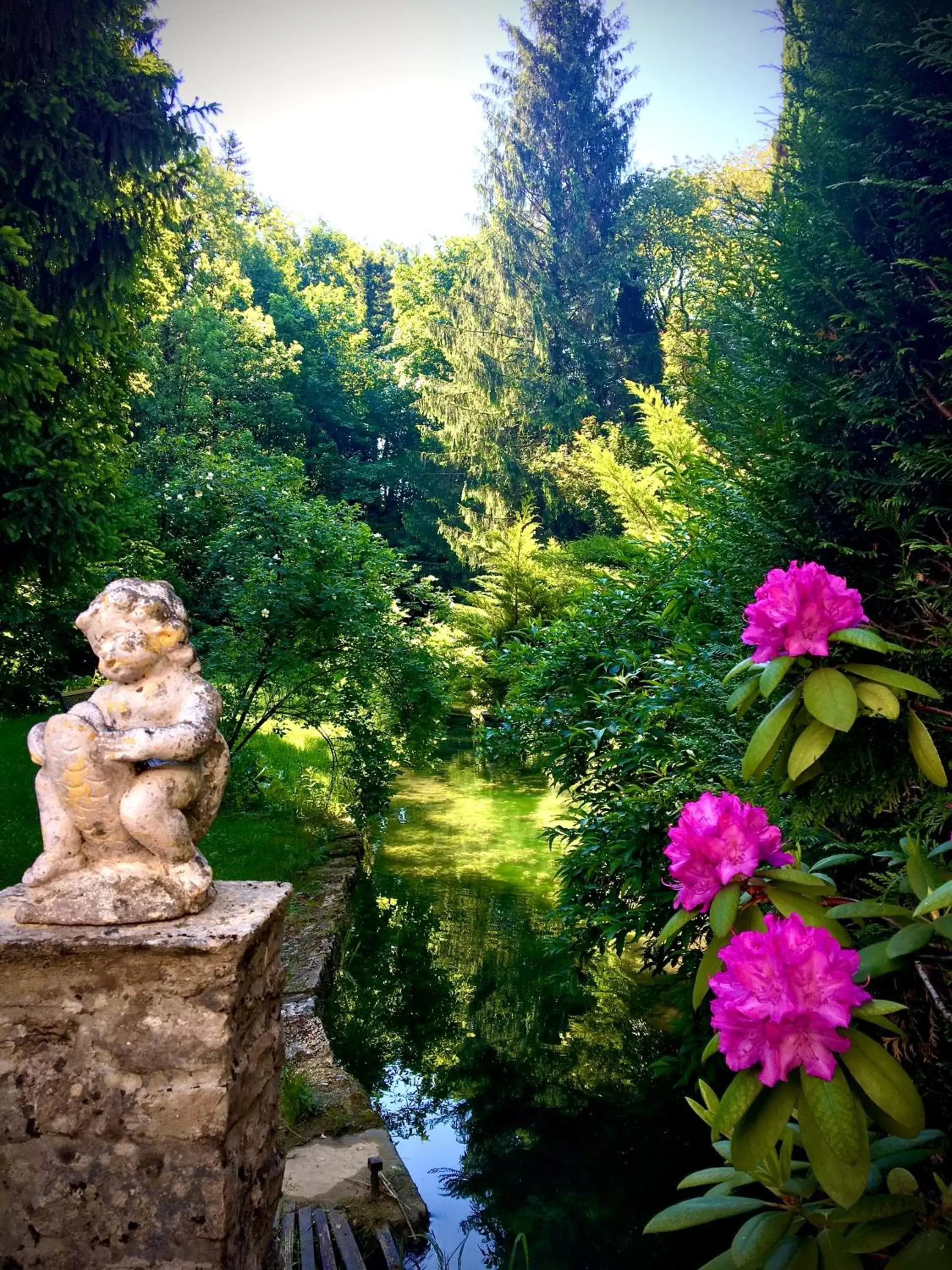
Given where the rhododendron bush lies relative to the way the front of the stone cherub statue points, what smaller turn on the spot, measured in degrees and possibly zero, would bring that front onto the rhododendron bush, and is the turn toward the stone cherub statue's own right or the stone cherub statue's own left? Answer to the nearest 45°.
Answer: approximately 90° to the stone cherub statue's own left

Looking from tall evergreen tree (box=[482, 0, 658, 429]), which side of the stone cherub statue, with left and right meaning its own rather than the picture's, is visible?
back

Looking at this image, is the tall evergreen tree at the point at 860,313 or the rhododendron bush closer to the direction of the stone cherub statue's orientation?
the rhododendron bush

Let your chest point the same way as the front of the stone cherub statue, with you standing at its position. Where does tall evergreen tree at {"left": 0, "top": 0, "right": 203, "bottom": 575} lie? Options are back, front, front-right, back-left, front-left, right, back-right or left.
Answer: back-right

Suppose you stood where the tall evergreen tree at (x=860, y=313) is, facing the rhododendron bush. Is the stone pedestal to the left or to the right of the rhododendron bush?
right

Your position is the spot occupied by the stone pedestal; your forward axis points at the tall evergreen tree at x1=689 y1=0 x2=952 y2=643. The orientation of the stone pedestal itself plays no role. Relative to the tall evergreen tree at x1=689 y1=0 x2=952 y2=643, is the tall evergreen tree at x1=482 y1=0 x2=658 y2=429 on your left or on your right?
left

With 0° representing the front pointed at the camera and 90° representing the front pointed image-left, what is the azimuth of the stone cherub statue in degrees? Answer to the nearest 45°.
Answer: approximately 45°

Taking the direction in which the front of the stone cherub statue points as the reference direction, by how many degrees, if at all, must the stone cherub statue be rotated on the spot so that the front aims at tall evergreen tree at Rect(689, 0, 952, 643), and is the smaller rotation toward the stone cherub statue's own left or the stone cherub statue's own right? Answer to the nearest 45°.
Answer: approximately 135° to the stone cherub statue's own left
